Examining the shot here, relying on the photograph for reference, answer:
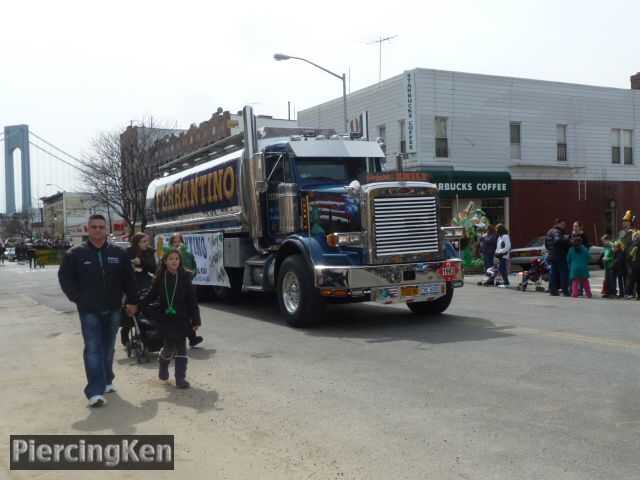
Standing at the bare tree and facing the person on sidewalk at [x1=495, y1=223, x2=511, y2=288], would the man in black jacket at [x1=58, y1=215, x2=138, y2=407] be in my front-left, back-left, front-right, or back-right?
front-right

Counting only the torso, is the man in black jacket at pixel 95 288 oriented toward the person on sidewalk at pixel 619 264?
no

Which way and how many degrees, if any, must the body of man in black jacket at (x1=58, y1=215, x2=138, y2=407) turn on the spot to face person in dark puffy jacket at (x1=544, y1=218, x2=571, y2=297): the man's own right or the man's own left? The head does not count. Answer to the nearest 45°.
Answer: approximately 135° to the man's own left

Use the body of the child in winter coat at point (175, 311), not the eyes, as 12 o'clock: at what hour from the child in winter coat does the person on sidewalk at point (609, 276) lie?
The person on sidewalk is roughly at 8 o'clock from the child in winter coat.

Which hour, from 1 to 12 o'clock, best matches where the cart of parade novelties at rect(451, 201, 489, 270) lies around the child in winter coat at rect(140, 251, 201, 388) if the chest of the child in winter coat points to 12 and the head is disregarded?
The cart of parade novelties is roughly at 7 o'clock from the child in winter coat.

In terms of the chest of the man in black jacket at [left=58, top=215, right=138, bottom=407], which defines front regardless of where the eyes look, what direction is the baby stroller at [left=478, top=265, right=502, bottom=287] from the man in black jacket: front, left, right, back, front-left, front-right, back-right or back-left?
back-left

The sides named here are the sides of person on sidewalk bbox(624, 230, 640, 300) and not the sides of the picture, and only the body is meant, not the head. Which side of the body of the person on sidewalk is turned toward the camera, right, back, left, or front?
left

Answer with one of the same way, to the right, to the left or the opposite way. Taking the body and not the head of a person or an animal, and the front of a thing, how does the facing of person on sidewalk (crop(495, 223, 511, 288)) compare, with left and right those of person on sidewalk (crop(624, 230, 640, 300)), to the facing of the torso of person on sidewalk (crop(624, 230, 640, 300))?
the same way

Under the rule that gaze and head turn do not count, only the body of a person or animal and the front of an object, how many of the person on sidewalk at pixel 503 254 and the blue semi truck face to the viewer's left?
1

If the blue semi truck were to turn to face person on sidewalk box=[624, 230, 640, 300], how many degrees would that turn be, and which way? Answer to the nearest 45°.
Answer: approximately 90° to its left

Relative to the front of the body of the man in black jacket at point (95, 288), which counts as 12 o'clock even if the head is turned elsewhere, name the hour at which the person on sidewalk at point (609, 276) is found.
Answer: The person on sidewalk is roughly at 8 o'clock from the man in black jacket.

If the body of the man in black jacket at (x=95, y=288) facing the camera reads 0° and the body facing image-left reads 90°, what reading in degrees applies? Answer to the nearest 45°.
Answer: approximately 0°

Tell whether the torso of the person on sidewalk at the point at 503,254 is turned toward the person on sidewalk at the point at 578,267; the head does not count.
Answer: no

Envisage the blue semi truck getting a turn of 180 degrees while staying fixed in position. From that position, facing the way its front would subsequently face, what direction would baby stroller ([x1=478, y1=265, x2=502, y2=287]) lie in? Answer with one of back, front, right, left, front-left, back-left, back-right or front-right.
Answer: right

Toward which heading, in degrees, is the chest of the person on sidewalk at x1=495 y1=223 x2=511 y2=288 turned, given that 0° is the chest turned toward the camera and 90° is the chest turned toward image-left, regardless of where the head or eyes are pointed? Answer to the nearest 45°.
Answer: approximately 90°

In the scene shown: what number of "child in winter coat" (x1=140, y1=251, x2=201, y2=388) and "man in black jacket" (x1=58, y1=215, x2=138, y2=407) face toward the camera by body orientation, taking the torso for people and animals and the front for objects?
2

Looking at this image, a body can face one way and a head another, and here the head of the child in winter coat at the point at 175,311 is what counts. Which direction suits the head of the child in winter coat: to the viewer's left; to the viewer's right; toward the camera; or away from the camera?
toward the camera

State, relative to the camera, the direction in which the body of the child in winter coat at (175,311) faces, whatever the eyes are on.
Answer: toward the camera

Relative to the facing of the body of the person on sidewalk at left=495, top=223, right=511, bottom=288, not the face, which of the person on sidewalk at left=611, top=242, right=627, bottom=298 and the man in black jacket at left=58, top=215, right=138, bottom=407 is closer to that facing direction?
the man in black jacket
